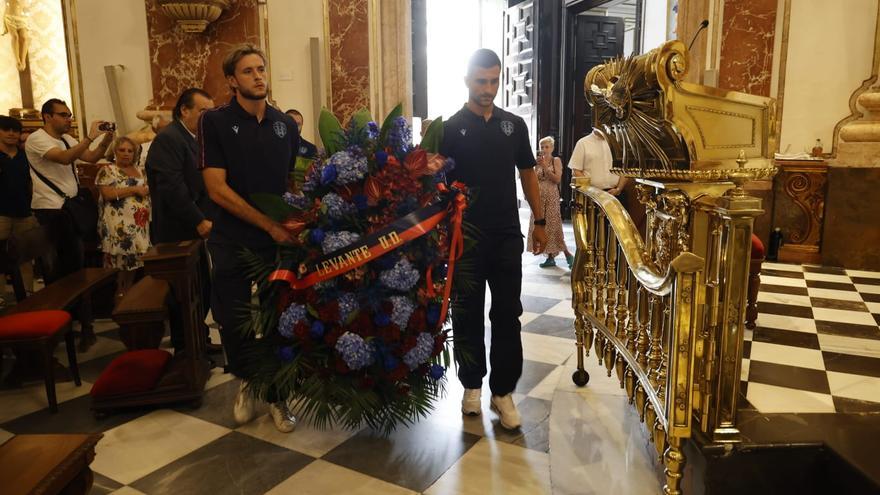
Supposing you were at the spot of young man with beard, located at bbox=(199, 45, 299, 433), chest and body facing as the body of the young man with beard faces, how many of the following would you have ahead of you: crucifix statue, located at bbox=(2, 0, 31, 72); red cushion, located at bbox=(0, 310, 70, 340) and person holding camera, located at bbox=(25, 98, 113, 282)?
0

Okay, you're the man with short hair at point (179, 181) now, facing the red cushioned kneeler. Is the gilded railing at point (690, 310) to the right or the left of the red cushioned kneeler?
left

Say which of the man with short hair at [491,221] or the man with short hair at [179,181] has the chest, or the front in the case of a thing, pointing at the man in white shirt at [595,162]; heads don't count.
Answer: the man with short hair at [179,181]

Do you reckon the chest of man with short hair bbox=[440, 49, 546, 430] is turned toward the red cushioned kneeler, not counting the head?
no

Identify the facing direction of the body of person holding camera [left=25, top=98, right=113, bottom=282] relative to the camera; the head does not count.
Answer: to the viewer's right

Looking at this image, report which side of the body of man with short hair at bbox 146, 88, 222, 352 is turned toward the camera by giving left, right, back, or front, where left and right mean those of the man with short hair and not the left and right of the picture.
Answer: right

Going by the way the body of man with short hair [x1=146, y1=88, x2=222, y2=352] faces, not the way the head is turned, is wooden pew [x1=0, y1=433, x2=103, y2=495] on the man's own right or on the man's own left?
on the man's own right

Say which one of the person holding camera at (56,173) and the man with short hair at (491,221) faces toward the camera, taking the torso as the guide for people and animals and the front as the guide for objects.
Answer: the man with short hair

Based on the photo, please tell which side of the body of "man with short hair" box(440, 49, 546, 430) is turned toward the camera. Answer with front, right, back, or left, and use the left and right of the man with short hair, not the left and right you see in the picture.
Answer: front

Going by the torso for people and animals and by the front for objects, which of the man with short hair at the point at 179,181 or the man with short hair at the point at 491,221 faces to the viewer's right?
the man with short hair at the point at 179,181

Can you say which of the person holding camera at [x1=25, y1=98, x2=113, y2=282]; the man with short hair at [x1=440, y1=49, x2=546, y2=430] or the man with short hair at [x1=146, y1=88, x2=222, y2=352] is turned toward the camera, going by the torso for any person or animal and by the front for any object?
the man with short hair at [x1=440, y1=49, x2=546, y2=430]

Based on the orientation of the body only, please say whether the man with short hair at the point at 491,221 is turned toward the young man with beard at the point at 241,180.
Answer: no

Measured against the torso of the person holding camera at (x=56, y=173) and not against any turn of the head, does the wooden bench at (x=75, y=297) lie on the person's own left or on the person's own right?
on the person's own right

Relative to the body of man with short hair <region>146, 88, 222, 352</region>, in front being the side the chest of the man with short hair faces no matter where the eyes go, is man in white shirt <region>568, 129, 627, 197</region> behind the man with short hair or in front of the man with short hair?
in front

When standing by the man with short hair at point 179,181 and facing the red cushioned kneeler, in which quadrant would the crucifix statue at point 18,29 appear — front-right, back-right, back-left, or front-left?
back-right

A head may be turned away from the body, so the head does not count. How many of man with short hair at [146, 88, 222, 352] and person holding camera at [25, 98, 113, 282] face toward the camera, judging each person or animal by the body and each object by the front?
0

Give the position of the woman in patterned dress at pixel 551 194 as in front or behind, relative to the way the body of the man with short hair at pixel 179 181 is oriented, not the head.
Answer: in front

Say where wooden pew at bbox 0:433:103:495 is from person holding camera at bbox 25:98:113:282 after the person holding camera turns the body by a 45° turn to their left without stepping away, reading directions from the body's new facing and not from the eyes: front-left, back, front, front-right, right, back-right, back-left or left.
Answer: back-right

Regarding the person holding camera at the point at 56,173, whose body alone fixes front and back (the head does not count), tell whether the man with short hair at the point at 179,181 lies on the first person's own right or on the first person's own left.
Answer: on the first person's own right
